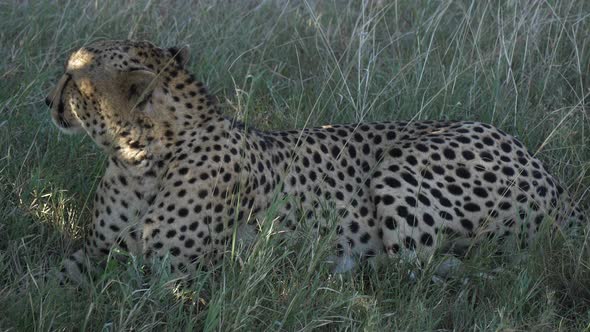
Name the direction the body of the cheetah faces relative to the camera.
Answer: to the viewer's left
